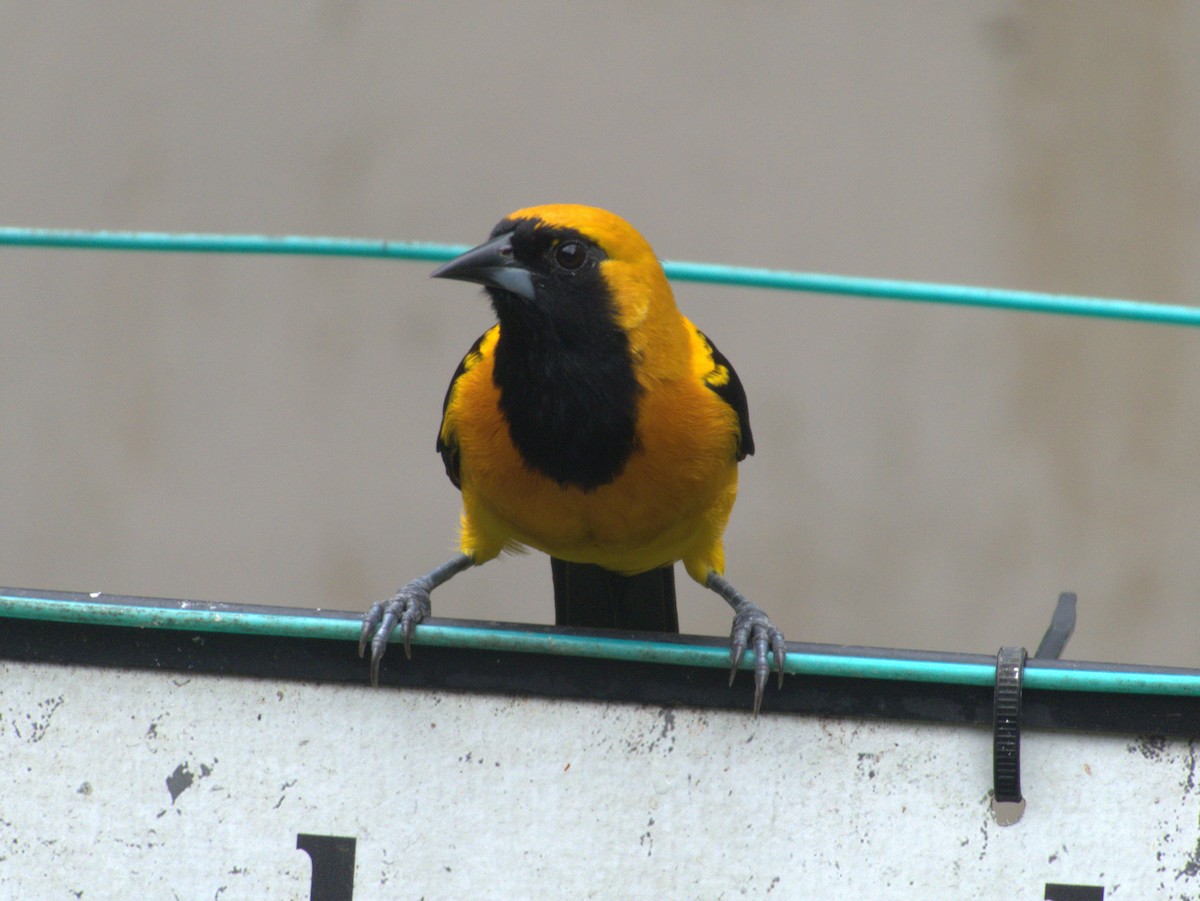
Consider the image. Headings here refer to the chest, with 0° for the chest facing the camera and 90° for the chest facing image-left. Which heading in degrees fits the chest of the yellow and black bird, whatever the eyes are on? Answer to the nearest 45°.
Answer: approximately 0°
